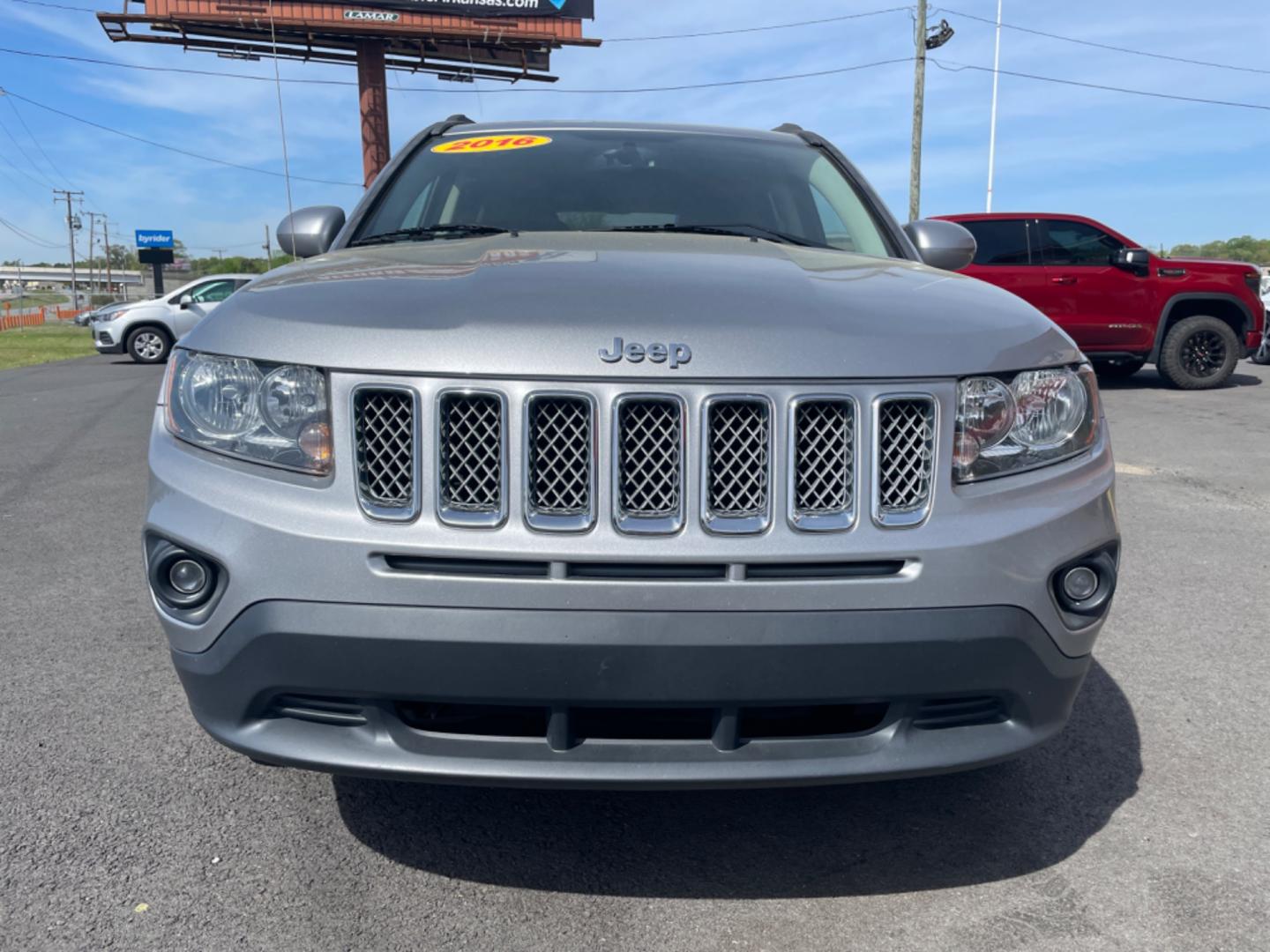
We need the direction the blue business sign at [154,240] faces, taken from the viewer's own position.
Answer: facing the viewer

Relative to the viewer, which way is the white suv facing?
to the viewer's left

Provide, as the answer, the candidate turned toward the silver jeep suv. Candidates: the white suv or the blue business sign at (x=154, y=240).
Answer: the blue business sign

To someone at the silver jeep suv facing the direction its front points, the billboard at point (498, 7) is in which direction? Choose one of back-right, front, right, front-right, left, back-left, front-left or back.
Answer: back

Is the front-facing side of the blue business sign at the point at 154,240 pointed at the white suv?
yes

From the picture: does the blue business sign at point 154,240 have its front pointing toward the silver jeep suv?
yes

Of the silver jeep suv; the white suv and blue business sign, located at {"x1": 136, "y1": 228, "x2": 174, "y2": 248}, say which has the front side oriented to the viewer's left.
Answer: the white suv

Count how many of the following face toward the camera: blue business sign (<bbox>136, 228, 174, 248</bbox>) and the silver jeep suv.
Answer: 2

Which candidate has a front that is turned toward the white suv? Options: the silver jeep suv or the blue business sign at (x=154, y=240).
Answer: the blue business sign

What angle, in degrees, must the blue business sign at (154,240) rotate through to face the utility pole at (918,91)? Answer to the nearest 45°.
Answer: approximately 45° to its left

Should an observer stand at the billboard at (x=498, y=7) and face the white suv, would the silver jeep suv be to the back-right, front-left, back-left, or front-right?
front-left

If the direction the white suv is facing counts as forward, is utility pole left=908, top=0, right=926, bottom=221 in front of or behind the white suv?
behind

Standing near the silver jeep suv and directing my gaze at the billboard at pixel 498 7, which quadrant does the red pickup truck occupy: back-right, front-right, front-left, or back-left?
front-right

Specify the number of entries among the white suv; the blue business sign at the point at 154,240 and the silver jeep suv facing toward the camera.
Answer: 2

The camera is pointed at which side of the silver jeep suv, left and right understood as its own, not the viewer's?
front
